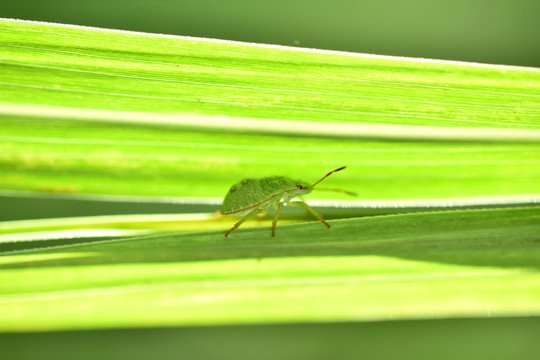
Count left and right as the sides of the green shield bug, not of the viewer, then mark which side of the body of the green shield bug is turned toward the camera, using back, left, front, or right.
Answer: right
